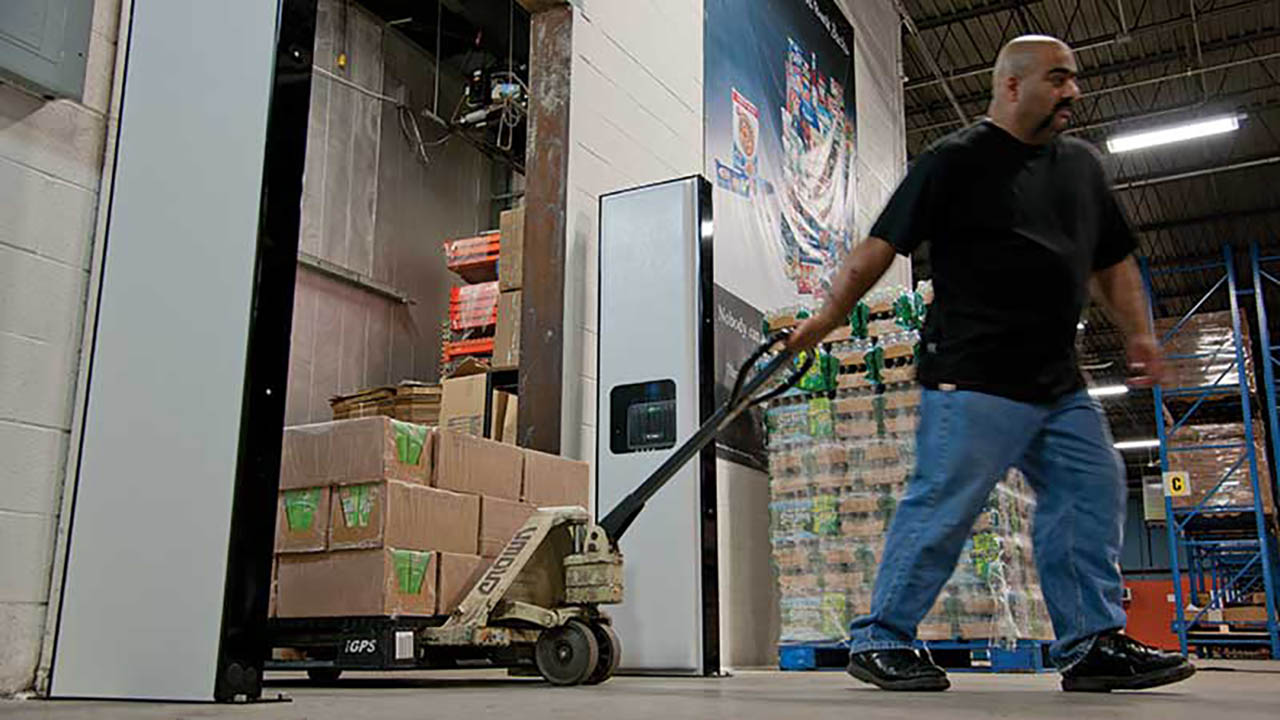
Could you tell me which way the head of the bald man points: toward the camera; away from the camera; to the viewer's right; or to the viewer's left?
to the viewer's right

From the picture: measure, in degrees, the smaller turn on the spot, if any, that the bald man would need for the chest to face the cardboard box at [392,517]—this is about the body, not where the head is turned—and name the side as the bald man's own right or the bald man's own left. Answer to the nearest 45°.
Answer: approximately 135° to the bald man's own right

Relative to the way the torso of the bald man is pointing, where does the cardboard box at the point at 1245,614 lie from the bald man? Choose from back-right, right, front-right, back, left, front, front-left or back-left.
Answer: back-left

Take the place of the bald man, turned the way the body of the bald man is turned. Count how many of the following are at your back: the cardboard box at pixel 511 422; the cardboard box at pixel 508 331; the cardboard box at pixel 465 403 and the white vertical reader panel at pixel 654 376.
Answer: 4

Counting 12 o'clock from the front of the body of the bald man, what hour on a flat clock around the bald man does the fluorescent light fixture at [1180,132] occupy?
The fluorescent light fixture is roughly at 8 o'clock from the bald man.

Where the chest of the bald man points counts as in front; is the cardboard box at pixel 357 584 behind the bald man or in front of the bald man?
behind

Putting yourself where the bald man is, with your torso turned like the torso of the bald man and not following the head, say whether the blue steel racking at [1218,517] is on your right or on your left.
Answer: on your left

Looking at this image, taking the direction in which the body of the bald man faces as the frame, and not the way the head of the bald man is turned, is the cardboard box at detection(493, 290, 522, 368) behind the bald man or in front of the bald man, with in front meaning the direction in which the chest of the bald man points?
behind

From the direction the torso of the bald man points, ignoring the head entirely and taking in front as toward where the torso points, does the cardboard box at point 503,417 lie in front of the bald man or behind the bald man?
behind
